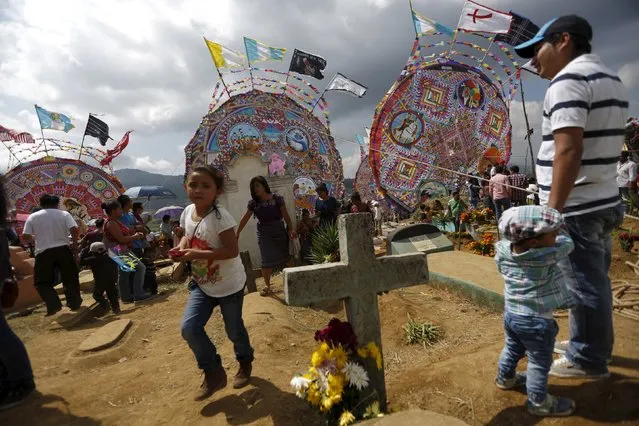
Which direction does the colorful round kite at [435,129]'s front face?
toward the camera

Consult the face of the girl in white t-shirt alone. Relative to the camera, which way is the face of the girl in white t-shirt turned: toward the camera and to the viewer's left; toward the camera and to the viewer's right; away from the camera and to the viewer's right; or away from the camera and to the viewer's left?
toward the camera and to the viewer's left

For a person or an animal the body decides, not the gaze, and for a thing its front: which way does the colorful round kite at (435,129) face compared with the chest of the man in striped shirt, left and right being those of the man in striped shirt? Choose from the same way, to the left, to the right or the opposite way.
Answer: to the left

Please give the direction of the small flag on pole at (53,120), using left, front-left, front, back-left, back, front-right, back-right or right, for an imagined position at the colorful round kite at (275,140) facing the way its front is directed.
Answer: right

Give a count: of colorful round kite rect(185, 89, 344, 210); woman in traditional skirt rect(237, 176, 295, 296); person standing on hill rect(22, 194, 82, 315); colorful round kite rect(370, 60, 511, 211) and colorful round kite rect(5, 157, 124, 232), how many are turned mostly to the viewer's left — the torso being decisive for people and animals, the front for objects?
0

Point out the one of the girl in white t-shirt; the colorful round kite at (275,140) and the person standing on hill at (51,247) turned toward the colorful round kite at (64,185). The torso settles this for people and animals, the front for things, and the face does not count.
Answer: the person standing on hill

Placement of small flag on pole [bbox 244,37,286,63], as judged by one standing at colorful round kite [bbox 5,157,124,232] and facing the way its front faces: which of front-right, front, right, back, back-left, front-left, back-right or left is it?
front-left

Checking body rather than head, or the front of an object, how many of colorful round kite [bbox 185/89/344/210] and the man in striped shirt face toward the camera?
1

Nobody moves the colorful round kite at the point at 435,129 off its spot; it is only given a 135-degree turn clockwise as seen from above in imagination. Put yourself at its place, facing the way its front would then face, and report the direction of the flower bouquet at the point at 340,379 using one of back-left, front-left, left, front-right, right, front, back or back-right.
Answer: back-left

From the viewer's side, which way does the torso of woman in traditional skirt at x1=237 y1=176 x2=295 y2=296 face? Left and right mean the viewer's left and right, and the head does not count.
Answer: facing the viewer

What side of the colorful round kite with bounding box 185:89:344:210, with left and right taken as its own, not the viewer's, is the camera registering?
front

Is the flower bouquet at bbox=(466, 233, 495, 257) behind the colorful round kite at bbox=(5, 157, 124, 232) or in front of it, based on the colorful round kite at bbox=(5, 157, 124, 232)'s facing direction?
in front

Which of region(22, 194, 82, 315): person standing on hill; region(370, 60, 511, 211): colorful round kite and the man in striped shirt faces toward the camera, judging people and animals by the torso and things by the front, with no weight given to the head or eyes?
the colorful round kite

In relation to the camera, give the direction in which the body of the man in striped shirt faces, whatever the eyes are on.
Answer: to the viewer's left

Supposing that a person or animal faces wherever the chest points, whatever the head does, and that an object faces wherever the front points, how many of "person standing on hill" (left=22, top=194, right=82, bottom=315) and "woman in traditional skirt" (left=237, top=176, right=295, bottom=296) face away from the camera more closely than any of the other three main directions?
1

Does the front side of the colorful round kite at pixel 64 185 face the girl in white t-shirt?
yes

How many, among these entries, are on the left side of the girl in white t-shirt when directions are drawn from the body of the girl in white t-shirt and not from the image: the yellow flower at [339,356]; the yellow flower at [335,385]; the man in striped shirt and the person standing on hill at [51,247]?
3

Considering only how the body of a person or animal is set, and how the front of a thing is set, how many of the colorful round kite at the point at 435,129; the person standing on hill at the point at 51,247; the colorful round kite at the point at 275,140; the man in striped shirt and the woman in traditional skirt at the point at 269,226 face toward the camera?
3

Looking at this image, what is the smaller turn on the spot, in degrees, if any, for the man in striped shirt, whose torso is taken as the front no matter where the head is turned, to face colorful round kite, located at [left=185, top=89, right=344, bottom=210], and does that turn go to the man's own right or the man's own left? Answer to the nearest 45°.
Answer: approximately 45° to the man's own right

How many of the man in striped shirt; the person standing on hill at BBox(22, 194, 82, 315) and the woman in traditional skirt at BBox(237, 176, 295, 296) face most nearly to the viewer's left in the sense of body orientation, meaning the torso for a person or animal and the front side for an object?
1

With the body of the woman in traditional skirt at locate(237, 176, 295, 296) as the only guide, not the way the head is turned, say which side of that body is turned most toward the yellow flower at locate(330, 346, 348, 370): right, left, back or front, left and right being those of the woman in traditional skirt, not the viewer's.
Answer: front

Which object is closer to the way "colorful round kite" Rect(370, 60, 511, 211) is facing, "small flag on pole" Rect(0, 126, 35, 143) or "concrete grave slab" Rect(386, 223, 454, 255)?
the concrete grave slab

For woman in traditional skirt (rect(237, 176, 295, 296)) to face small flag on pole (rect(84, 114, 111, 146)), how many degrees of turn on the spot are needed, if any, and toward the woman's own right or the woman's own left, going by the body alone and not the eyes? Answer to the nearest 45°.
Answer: approximately 135° to the woman's own right

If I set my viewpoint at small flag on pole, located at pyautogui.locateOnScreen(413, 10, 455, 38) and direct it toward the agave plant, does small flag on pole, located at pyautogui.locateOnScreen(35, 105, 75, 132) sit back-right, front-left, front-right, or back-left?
front-right
